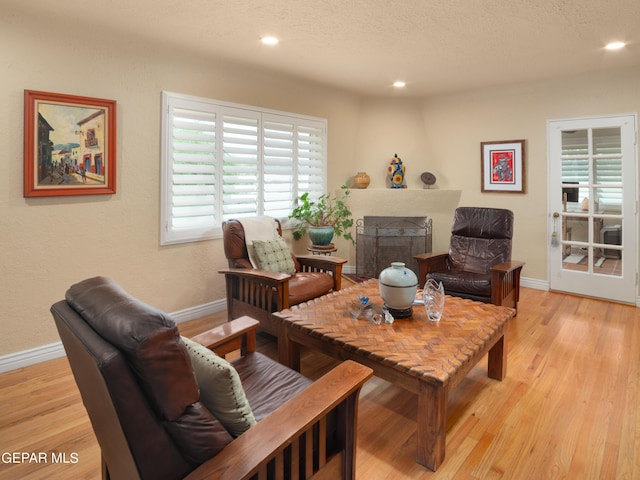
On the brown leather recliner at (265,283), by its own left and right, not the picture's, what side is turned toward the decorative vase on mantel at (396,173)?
left

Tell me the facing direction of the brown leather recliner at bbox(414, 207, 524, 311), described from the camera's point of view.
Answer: facing the viewer and to the left of the viewer

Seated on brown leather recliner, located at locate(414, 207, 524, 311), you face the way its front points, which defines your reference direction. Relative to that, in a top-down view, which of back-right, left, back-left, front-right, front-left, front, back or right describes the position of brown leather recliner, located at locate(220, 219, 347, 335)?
front

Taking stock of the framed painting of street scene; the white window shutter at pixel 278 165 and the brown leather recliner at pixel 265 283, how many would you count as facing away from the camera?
0

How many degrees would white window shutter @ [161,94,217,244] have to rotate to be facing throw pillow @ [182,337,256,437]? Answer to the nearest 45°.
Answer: approximately 45° to its right

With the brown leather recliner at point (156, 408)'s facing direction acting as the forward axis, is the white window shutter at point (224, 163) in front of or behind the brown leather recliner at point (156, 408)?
in front

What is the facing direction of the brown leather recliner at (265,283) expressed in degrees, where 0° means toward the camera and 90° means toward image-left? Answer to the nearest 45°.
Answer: approximately 315°

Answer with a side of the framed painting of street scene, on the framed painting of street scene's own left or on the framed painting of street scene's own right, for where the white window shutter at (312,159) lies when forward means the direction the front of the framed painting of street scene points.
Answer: on the framed painting of street scene's own left

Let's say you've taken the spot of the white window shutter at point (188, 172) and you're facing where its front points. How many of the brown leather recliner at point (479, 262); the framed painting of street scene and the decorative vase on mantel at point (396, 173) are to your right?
1

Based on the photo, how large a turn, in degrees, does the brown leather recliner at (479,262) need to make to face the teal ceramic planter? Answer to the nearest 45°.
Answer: approximately 45° to its right

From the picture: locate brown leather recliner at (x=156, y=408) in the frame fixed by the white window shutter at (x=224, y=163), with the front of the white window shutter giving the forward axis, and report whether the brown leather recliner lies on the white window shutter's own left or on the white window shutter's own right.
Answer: on the white window shutter's own right

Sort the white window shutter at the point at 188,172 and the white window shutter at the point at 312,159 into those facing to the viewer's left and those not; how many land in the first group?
0

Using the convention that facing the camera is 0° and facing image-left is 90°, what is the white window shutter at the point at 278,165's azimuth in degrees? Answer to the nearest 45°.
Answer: approximately 315°

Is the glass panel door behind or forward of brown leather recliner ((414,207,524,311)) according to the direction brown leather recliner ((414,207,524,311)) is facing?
behind

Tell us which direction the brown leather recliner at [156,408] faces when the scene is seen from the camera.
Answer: facing away from the viewer and to the right of the viewer
